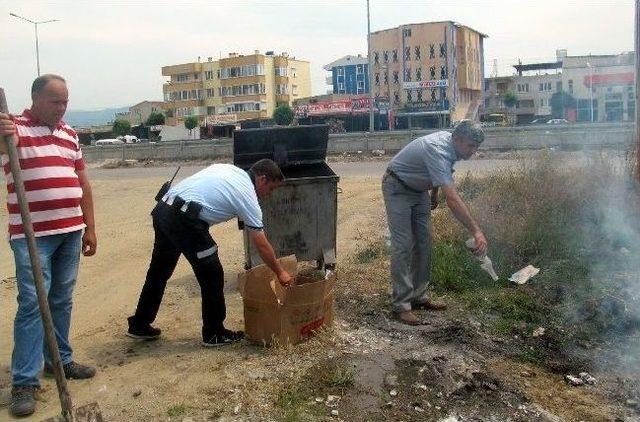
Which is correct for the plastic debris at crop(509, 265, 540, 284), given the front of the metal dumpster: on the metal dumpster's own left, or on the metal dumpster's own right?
on the metal dumpster's own left

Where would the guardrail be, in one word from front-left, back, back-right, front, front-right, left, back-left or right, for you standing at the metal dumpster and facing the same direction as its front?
back

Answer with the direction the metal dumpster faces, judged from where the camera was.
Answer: facing the viewer

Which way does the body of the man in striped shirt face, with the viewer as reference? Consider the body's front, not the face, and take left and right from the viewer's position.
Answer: facing the viewer and to the right of the viewer

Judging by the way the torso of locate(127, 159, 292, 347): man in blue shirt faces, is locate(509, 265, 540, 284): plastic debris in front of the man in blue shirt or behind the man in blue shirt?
in front

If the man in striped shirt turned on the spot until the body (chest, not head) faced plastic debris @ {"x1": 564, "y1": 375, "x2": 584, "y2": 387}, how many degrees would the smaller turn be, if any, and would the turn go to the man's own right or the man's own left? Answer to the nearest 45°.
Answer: approximately 45° to the man's own left

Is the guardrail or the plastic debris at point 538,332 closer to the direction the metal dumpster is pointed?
the plastic debris

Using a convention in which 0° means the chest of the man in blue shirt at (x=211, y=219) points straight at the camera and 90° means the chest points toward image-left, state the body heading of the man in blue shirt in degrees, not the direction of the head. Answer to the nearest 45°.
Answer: approximately 270°

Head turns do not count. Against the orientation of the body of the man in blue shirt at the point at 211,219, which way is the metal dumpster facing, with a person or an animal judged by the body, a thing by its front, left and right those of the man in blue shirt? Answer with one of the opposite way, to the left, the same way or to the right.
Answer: to the right

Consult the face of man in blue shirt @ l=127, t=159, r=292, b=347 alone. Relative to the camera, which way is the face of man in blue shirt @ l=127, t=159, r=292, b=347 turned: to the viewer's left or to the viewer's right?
to the viewer's right

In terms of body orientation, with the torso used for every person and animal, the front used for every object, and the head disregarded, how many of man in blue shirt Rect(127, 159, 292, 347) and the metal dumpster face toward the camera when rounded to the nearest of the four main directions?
1

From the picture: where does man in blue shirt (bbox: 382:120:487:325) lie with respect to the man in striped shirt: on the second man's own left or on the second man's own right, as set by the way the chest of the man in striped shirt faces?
on the second man's own left
